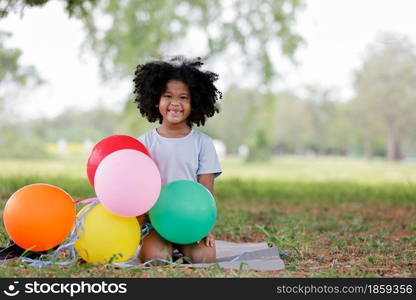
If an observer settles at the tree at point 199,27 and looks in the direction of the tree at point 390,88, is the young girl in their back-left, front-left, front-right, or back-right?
back-right

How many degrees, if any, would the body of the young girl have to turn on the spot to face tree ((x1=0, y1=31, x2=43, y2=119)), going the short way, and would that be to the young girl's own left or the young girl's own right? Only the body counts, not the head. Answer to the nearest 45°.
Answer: approximately 180°

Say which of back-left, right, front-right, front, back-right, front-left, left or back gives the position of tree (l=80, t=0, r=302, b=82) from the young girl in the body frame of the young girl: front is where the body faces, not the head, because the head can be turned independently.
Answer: back

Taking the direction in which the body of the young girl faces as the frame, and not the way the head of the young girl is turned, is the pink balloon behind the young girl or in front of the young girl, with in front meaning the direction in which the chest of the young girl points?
in front

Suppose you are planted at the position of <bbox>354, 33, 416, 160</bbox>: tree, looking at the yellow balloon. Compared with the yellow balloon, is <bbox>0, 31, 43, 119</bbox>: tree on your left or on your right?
right

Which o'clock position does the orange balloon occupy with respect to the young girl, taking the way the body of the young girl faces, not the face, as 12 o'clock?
The orange balloon is roughly at 2 o'clock from the young girl.

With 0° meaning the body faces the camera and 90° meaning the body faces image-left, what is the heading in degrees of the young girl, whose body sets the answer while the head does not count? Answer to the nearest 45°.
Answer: approximately 0°
